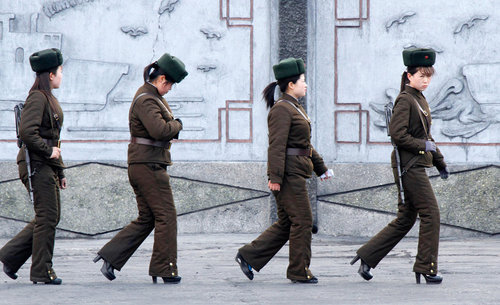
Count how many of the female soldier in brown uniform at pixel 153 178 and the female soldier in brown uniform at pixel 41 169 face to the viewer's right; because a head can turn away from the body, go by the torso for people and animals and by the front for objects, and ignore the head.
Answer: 2

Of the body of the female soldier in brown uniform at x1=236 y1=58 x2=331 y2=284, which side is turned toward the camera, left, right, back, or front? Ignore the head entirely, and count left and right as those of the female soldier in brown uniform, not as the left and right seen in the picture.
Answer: right

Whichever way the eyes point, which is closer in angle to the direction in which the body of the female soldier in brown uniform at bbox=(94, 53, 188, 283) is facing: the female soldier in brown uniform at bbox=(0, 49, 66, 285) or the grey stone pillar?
the grey stone pillar

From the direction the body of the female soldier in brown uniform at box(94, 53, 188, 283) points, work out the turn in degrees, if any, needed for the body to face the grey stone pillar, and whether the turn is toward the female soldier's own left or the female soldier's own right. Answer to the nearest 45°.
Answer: approximately 45° to the female soldier's own left

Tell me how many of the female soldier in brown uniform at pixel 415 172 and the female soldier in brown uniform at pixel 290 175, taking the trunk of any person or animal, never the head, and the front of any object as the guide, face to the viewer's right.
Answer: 2

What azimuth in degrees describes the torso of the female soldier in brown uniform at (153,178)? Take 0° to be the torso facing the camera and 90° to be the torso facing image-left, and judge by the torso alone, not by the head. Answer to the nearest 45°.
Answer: approximately 270°

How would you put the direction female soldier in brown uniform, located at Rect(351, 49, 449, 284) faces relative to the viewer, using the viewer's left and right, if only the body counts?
facing to the right of the viewer

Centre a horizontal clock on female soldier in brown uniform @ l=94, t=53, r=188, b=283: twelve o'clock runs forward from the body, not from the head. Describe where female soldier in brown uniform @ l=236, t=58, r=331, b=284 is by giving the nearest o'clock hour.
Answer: female soldier in brown uniform @ l=236, t=58, r=331, b=284 is roughly at 12 o'clock from female soldier in brown uniform @ l=94, t=53, r=188, b=283.

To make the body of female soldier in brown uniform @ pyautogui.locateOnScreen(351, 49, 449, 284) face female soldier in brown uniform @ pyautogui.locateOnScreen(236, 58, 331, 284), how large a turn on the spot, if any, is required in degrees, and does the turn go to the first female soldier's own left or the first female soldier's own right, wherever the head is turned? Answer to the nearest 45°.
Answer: approximately 180°

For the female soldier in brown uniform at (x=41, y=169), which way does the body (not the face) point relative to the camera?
to the viewer's right

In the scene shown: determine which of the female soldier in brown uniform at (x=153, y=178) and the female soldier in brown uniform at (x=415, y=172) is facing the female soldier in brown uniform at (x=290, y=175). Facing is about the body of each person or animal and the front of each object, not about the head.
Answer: the female soldier in brown uniform at (x=153, y=178)

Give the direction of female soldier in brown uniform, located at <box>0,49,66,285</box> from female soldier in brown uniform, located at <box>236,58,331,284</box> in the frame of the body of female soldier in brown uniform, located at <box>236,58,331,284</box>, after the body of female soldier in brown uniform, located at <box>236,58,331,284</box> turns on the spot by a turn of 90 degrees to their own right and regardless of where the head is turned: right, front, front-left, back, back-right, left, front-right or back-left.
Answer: right
